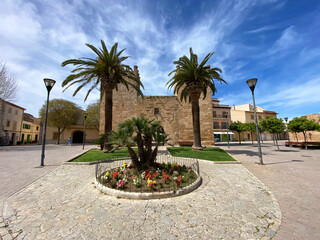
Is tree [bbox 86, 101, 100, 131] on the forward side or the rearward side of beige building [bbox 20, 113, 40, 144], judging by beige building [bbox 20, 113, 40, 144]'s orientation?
on the forward side

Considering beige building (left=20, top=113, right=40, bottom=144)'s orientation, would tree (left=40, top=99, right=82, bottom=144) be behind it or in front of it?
in front

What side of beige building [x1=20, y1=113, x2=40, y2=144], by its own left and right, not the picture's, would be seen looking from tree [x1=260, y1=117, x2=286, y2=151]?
front

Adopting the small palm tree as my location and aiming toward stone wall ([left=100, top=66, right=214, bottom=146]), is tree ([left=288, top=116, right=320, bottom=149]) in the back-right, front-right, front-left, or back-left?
front-right

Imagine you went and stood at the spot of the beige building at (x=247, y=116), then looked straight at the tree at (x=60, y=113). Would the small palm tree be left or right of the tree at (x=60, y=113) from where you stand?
left

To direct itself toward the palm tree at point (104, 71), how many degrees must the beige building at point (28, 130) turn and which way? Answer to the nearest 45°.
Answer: approximately 45° to its right

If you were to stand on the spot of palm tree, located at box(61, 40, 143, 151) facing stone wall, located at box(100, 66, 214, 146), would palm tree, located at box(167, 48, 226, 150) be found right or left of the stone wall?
right

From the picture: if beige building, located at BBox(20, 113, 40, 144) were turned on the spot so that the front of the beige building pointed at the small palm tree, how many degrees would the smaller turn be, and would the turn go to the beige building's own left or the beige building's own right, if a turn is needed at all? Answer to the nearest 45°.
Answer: approximately 45° to the beige building's own right

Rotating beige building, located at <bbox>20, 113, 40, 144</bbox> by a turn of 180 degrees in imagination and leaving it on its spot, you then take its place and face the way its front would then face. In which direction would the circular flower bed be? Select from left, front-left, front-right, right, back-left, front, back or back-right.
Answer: back-left

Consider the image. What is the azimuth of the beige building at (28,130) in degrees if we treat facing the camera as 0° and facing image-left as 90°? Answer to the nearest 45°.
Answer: approximately 315°

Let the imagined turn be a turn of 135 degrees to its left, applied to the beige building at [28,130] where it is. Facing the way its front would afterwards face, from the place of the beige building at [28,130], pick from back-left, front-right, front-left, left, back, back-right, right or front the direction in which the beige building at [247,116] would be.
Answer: back-right

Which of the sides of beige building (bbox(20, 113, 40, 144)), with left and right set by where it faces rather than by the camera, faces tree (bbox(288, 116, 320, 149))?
front
